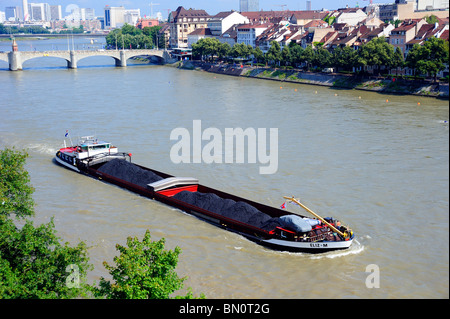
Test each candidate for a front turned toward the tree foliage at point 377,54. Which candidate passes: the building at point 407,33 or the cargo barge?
the building

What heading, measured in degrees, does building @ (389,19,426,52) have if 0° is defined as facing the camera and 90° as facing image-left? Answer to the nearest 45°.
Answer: approximately 45°

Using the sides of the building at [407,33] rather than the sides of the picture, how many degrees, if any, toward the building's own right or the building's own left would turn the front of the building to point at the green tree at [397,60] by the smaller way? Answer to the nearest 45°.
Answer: approximately 45° to the building's own left

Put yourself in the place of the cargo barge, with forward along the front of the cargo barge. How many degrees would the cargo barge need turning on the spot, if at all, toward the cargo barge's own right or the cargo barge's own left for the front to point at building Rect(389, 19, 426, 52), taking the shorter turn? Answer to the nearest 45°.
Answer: approximately 90° to the cargo barge's own left

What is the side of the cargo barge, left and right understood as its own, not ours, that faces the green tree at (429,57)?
left

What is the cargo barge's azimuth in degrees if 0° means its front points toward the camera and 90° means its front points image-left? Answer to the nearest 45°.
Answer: approximately 315°

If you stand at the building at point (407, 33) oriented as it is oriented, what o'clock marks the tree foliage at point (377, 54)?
The tree foliage is roughly at 12 o'clock from the building.

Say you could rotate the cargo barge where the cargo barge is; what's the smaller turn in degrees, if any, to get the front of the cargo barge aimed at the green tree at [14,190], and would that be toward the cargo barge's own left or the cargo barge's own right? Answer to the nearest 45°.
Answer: approximately 90° to the cargo barge's own right

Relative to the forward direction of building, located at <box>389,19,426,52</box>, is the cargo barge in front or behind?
in front

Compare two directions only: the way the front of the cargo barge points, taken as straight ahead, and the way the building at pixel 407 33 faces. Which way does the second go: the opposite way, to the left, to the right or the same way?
to the right

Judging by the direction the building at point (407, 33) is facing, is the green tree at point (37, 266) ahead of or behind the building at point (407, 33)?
ahead

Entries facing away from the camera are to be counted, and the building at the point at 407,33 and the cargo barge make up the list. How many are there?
0
